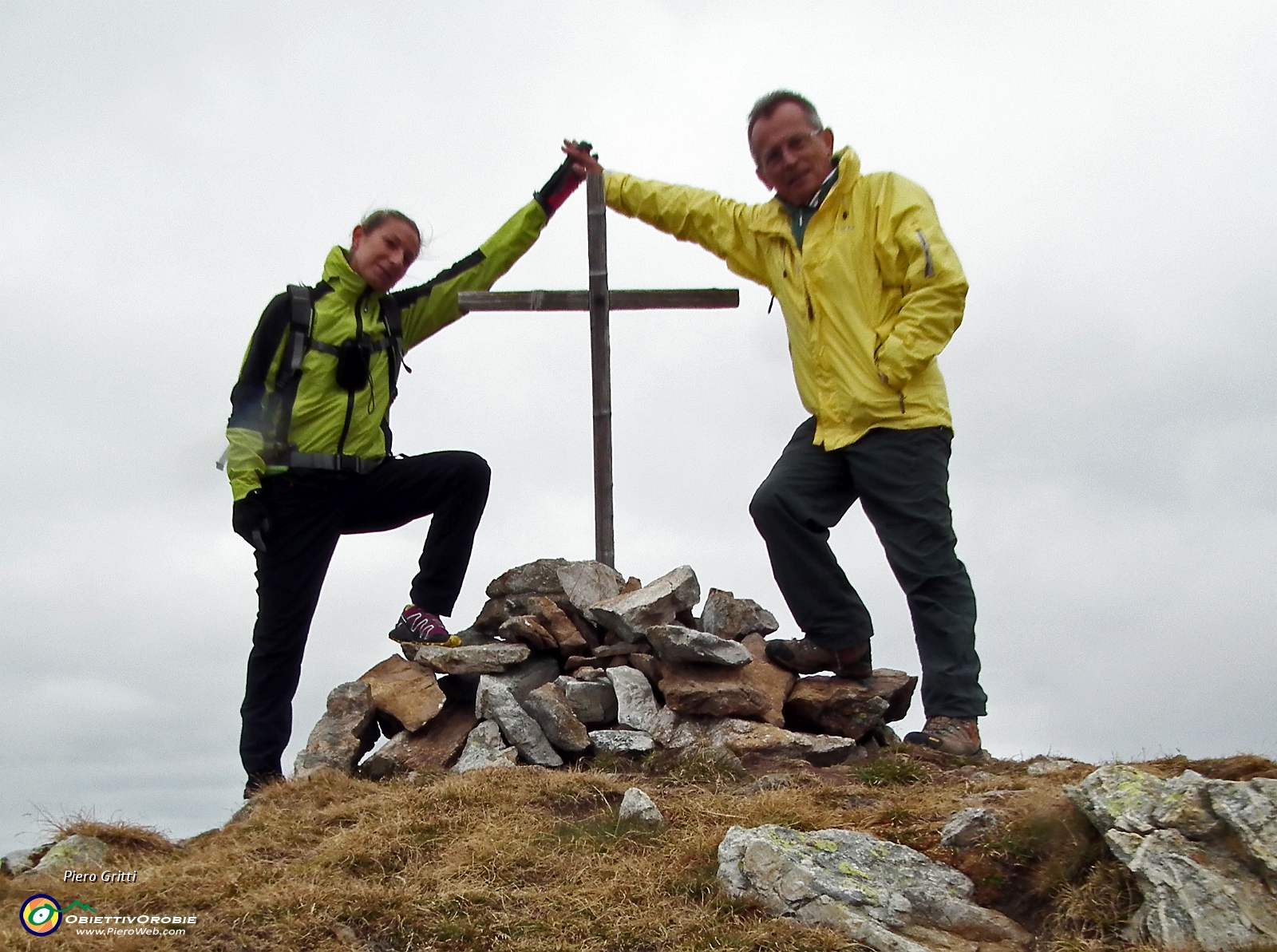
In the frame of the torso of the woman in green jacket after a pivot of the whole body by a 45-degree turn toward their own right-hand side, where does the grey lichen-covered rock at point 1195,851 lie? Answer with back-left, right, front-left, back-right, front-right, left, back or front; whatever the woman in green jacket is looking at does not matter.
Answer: front-left

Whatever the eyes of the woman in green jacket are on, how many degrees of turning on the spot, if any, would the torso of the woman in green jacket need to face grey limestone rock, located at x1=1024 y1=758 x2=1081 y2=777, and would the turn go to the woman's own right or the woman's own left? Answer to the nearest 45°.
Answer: approximately 45° to the woman's own left

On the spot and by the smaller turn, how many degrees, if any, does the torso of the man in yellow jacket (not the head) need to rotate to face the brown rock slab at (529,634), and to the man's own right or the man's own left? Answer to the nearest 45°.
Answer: approximately 90° to the man's own right

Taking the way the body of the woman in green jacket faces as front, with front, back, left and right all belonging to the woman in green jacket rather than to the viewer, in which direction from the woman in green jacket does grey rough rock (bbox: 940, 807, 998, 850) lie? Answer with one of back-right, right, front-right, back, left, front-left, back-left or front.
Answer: front

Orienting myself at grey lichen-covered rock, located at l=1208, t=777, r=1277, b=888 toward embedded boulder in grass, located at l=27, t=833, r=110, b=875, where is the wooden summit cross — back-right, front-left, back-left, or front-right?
front-right

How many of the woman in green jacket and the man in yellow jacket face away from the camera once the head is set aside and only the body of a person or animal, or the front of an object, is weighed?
0

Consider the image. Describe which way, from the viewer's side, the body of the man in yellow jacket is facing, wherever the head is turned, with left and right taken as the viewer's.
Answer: facing the viewer and to the left of the viewer

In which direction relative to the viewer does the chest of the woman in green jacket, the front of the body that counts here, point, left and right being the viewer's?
facing the viewer and to the right of the viewer
